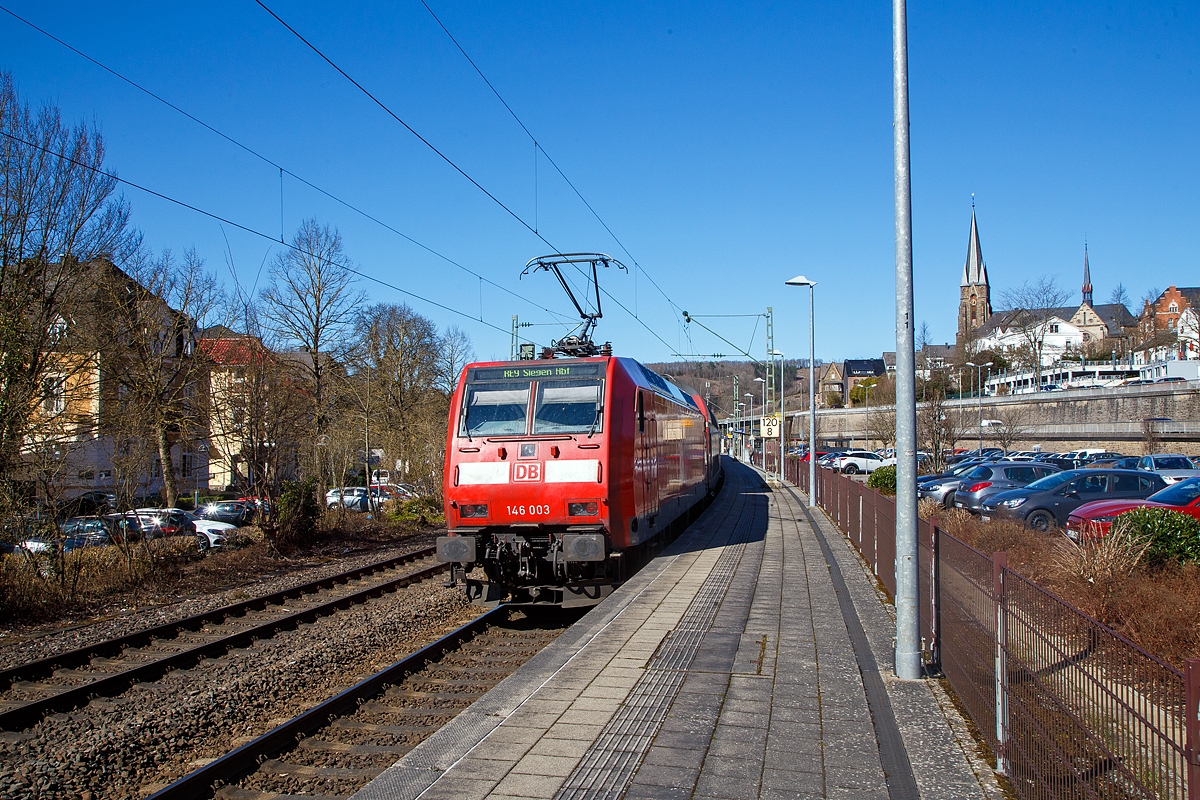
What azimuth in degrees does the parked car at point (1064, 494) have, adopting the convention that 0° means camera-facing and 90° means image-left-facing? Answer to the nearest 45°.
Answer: approximately 45°

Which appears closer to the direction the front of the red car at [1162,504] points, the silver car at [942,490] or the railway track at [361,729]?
the railway track

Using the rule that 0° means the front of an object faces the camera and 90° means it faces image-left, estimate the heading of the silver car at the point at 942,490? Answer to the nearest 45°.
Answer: approximately 45°

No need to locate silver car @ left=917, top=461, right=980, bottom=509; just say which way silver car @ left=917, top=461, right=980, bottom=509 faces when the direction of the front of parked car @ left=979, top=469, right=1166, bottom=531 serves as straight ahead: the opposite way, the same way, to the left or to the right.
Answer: the same way

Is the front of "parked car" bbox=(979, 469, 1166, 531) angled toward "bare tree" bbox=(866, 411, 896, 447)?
no

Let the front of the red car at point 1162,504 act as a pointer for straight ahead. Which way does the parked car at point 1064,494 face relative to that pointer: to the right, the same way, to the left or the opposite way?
the same way
